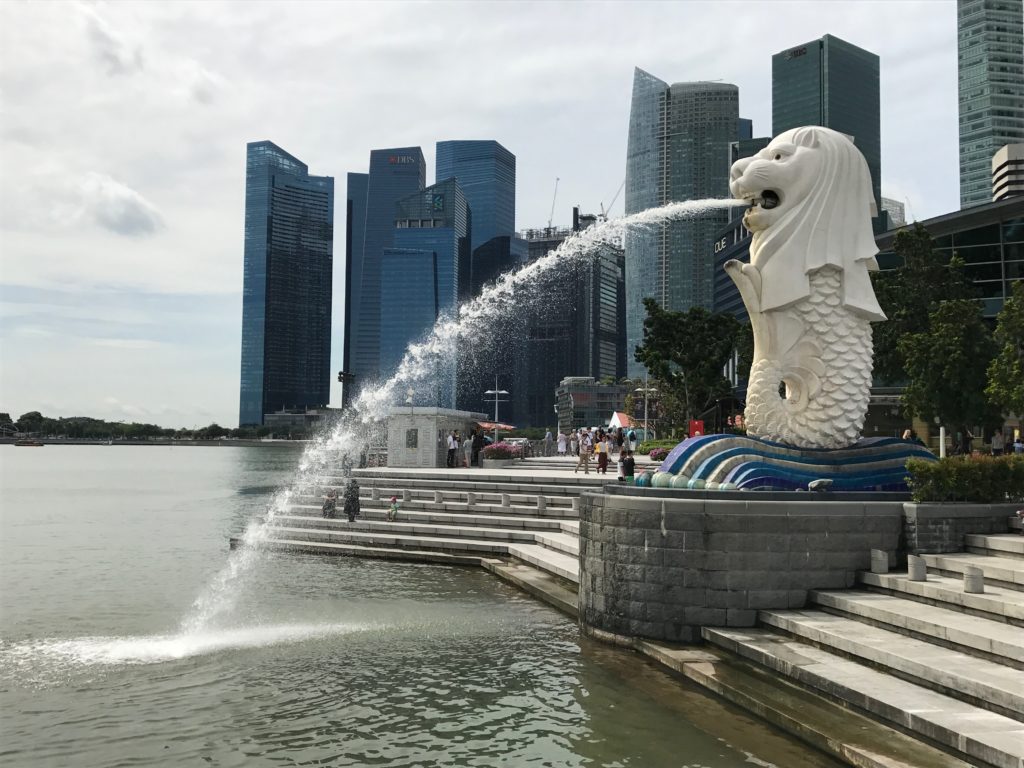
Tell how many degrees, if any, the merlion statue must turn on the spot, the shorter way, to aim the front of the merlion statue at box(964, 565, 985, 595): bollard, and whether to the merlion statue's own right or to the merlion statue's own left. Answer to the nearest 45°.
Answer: approximately 90° to the merlion statue's own left

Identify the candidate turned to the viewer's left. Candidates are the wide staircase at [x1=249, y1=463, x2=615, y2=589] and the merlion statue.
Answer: the merlion statue

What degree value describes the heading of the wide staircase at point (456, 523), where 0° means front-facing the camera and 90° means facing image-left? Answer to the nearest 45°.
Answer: approximately 0°

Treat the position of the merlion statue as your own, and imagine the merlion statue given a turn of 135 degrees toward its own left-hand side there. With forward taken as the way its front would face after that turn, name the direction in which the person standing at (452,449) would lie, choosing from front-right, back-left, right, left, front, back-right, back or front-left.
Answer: back

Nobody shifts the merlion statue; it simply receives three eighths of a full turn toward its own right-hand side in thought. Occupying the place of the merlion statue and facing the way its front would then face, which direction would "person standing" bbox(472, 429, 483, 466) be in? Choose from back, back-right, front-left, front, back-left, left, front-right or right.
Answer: left

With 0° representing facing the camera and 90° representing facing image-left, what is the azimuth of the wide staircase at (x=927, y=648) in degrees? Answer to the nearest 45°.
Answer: approximately 45°

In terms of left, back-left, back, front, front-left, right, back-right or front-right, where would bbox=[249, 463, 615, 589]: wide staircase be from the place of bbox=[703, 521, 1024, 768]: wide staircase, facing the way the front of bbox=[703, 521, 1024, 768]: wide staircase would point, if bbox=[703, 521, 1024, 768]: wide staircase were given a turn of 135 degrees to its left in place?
back-left

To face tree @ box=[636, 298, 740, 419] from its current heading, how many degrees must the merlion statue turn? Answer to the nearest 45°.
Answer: approximately 90° to its right

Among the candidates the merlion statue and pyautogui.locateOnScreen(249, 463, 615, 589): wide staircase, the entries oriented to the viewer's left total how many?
1

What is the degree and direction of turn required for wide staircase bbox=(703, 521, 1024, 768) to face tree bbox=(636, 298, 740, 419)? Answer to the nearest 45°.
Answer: approximately 135° to its right

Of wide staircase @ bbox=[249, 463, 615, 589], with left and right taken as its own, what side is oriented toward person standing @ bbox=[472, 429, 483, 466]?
back

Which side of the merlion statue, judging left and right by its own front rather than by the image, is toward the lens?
left
